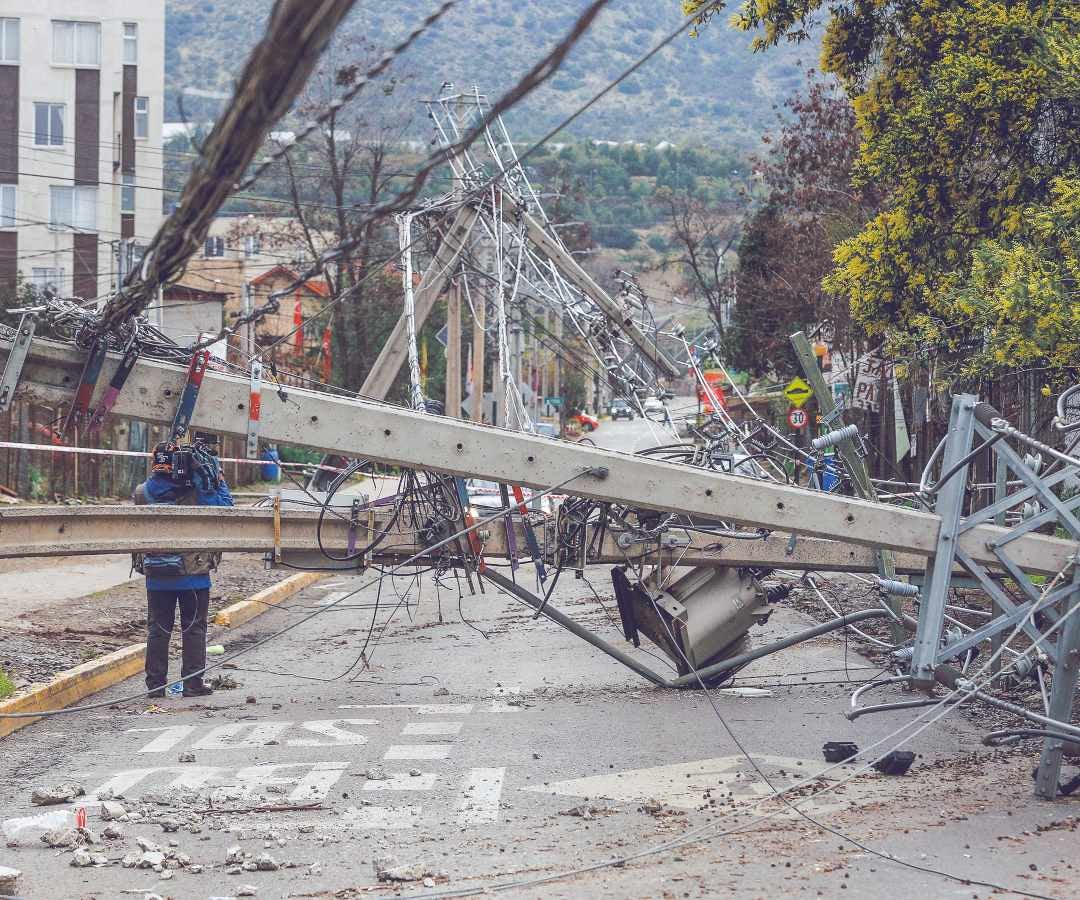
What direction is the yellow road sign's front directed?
toward the camera

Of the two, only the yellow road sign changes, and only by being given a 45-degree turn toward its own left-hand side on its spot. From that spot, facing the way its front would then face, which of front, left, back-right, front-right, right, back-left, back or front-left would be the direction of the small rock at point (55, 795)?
front-right

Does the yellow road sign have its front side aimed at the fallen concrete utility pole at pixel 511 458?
yes

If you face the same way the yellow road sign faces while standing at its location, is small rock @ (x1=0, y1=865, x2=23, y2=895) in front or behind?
in front

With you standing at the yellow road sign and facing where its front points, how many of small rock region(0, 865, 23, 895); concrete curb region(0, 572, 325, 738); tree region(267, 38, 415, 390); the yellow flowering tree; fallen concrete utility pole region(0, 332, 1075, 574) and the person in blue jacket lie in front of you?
5

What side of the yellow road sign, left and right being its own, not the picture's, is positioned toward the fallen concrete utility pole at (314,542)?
front

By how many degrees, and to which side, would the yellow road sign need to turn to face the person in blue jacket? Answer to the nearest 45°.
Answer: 0° — it already faces them

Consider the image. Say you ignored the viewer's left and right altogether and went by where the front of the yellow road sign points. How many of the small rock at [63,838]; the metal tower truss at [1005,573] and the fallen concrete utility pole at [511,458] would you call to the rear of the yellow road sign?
0

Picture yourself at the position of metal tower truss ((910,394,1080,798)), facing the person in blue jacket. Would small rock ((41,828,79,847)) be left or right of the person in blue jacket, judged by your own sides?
left

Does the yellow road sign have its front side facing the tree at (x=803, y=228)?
no

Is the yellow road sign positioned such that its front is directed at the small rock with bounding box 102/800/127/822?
yes

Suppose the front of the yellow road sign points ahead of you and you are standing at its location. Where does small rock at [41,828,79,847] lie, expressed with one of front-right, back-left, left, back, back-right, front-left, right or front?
front

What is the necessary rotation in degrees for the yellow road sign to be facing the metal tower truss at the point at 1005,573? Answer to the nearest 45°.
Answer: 0° — it already faces it
